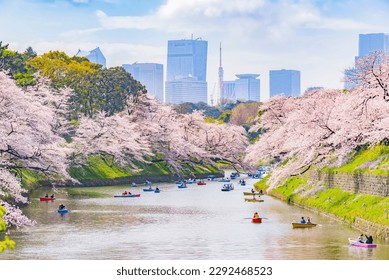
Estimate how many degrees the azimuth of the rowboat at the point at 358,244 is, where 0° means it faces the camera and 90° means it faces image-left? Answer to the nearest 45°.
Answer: approximately 90°

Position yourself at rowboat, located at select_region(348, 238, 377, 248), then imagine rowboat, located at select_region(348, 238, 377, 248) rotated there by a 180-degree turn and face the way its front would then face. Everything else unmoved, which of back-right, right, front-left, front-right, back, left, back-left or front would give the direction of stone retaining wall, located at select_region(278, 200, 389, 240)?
left
